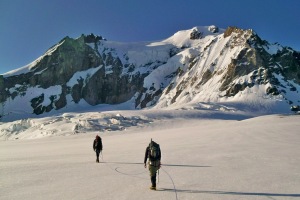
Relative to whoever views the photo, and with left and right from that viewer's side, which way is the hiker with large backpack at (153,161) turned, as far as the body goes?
facing away from the viewer
